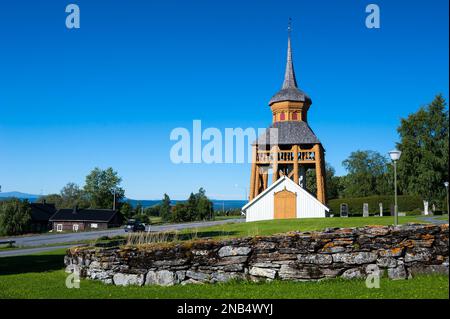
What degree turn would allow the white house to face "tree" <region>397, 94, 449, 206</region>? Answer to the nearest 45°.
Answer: approximately 135° to its left

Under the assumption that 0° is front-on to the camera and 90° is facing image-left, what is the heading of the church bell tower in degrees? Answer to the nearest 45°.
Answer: approximately 0°

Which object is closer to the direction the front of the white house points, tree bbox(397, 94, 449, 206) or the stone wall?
the stone wall

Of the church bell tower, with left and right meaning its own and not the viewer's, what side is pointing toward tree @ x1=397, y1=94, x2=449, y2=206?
left

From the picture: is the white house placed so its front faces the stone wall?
yes
